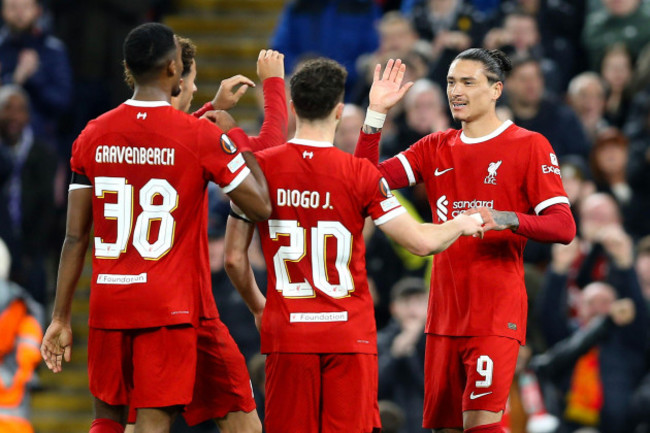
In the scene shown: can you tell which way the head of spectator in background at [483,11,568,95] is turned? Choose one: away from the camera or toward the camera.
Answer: toward the camera

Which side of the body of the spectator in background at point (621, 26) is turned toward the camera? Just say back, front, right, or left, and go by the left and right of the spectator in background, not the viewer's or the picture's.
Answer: front

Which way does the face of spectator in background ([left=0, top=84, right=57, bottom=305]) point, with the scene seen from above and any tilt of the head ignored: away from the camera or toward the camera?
toward the camera

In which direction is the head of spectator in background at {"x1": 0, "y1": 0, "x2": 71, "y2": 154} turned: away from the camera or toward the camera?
toward the camera

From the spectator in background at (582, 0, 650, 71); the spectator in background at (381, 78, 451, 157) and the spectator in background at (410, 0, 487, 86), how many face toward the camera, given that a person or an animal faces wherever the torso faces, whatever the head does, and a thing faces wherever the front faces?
3

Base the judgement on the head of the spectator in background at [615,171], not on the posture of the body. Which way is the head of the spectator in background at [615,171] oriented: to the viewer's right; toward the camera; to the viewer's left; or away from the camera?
toward the camera

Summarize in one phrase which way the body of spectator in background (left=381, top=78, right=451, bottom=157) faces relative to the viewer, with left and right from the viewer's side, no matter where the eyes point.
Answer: facing the viewer

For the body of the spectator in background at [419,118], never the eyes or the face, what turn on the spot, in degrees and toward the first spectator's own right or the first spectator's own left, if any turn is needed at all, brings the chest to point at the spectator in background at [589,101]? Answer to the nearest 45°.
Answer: approximately 135° to the first spectator's own left

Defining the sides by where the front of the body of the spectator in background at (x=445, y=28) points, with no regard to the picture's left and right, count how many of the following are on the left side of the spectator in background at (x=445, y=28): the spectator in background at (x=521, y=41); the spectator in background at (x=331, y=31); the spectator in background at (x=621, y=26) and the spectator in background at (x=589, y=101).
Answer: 3

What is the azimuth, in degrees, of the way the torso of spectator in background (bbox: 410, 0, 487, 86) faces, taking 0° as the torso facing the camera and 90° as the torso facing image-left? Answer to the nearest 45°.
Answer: approximately 0°

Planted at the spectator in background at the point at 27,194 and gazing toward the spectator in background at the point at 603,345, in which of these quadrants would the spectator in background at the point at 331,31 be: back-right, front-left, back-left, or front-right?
front-left

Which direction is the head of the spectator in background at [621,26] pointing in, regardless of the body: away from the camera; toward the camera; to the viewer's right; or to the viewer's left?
toward the camera

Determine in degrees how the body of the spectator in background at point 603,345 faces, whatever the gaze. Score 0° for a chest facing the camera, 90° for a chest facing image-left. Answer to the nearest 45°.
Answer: approximately 45°
